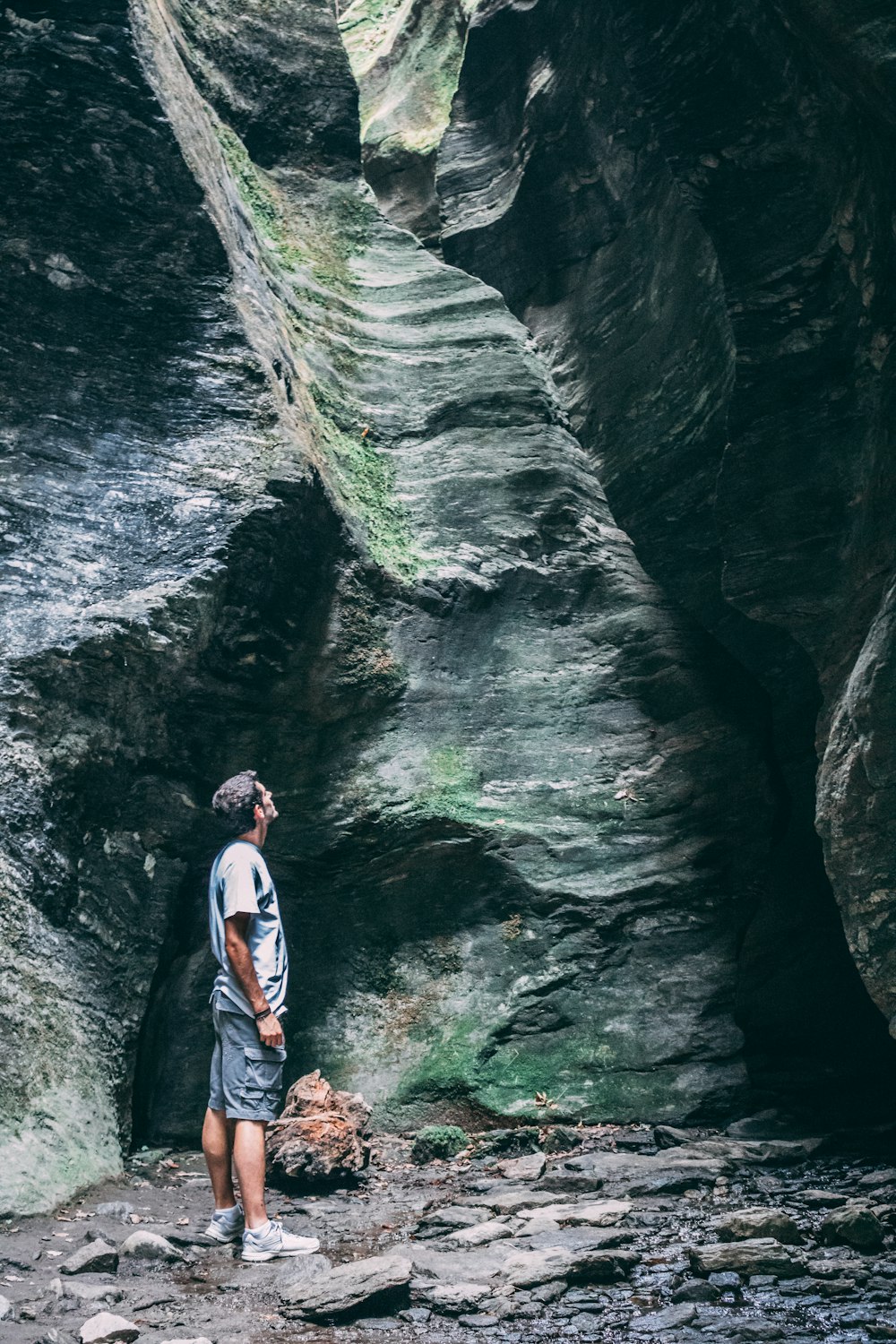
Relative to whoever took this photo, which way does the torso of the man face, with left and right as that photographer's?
facing to the right of the viewer

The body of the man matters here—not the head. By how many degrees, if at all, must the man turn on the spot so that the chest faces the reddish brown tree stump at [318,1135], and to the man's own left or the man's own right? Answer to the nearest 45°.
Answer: approximately 90° to the man's own left

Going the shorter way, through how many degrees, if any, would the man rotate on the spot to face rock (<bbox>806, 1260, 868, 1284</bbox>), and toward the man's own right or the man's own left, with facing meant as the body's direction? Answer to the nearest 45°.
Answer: approximately 45° to the man's own right

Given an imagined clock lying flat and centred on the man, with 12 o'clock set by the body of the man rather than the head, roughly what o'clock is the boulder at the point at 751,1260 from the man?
The boulder is roughly at 1 o'clock from the man.

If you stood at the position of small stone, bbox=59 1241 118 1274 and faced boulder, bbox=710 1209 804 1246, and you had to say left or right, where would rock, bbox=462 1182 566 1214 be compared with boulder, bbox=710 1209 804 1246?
left

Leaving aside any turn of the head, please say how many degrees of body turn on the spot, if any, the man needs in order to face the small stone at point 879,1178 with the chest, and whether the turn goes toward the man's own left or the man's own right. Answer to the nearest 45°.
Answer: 0° — they already face it

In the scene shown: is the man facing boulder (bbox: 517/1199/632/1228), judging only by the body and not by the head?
yes

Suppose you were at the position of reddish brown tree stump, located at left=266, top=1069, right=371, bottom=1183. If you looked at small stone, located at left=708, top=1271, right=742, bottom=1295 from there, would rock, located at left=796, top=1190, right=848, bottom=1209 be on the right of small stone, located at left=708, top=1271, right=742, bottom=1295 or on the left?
left

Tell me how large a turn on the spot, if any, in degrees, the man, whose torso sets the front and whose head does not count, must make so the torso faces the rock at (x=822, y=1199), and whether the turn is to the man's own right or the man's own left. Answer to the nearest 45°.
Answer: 0° — they already face it

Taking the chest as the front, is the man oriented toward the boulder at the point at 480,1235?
yes
